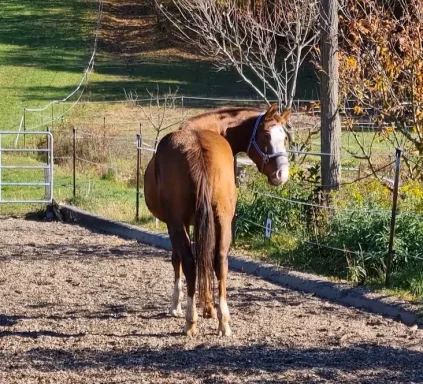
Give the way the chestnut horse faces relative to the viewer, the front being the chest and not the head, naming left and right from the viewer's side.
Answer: facing away from the viewer

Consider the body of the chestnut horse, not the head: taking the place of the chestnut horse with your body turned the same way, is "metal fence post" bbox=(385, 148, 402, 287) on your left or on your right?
on your right

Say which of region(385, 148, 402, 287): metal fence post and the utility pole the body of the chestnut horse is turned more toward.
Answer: the utility pole

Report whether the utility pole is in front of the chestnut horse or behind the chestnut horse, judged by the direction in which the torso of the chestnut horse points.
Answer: in front

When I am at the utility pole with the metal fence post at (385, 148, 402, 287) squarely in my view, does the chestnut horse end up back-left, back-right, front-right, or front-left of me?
front-right

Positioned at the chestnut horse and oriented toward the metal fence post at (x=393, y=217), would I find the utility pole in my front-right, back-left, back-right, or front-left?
front-left

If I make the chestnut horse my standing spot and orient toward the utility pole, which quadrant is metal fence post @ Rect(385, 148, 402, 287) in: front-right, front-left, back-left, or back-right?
front-right
